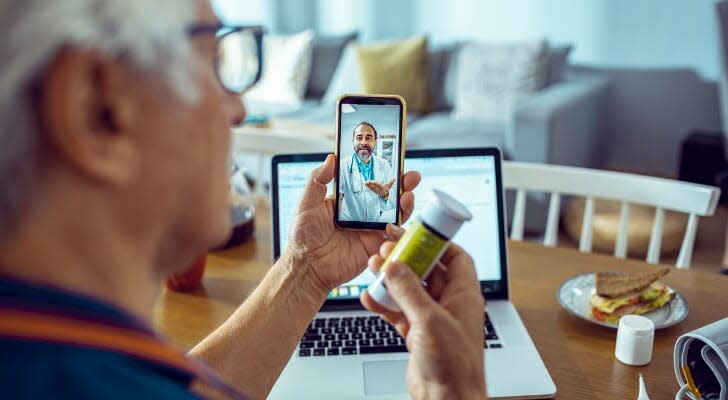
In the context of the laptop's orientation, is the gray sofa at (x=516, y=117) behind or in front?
behind

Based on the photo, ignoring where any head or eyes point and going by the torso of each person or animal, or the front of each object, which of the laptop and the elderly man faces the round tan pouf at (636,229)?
the elderly man

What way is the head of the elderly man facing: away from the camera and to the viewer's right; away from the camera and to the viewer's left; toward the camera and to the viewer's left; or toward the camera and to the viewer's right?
away from the camera and to the viewer's right

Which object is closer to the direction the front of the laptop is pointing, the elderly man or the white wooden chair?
the elderly man

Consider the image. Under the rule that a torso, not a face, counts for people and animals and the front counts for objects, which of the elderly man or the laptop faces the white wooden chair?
the elderly man

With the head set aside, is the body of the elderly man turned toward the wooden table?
yes

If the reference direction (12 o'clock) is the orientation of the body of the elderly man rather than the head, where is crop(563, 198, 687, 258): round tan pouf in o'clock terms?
The round tan pouf is roughly at 12 o'clock from the elderly man.

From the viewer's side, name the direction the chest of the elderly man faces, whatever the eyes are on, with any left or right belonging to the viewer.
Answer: facing away from the viewer and to the right of the viewer

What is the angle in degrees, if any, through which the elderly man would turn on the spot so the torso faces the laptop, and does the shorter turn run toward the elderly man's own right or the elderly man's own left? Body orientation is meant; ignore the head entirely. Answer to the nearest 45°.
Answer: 0° — they already face it

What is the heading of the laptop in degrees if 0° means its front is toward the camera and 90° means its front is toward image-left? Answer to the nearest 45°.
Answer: approximately 0°

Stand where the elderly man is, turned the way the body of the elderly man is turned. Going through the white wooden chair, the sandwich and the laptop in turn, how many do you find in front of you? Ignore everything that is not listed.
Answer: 3

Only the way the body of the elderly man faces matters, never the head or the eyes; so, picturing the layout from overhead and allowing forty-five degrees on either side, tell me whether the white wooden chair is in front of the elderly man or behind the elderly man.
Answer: in front
